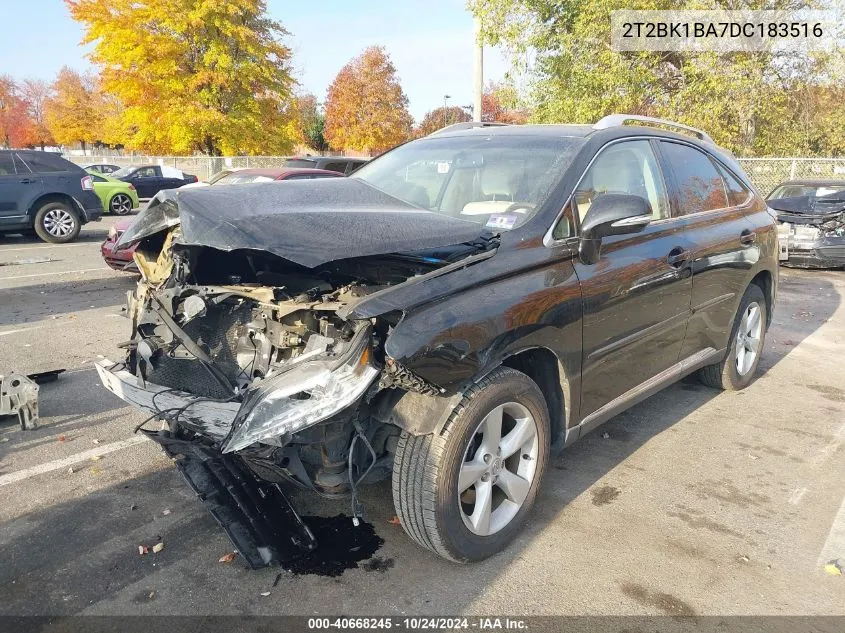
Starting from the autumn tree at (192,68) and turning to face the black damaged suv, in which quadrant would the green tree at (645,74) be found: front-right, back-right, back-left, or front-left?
front-left

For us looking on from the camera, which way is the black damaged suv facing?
facing the viewer and to the left of the viewer

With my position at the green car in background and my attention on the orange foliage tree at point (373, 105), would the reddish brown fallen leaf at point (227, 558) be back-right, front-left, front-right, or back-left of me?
back-right

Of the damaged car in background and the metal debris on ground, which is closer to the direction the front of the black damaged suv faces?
the metal debris on ground

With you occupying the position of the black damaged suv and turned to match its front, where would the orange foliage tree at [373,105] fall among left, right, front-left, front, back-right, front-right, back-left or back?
back-right

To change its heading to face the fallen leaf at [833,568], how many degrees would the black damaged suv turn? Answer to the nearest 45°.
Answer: approximately 135° to its left

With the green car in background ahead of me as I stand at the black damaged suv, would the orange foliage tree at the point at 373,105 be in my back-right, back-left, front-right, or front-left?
front-right

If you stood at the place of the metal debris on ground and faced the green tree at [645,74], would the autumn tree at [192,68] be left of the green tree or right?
left

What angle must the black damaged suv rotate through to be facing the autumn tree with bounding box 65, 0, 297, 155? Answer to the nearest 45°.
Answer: approximately 135° to its right

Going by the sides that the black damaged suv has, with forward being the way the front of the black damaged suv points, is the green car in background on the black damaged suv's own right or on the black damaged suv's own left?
on the black damaged suv's own right
